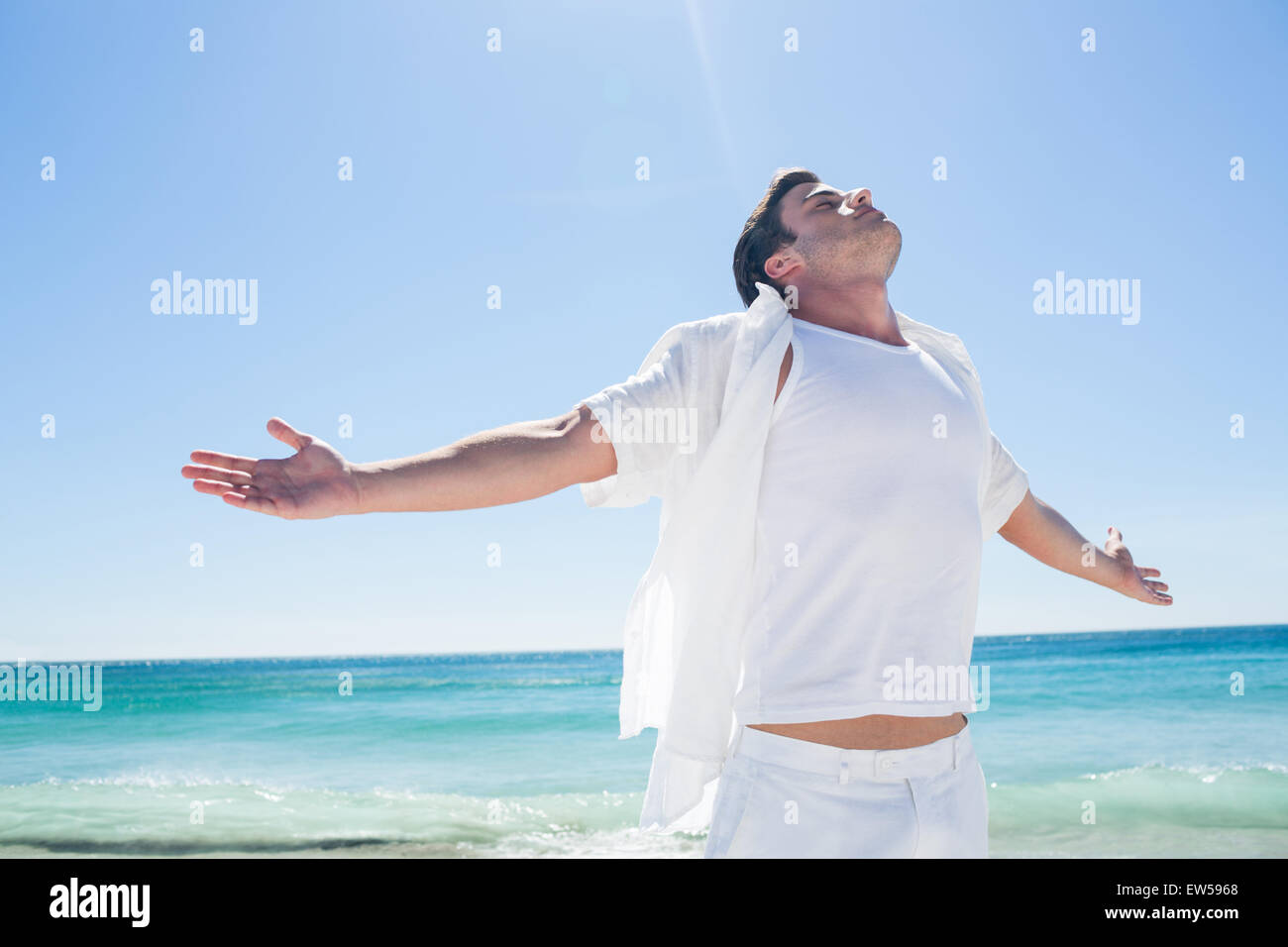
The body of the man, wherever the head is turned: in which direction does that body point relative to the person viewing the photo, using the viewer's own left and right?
facing the viewer and to the right of the viewer

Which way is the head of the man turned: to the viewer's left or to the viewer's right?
to the viewer's right
